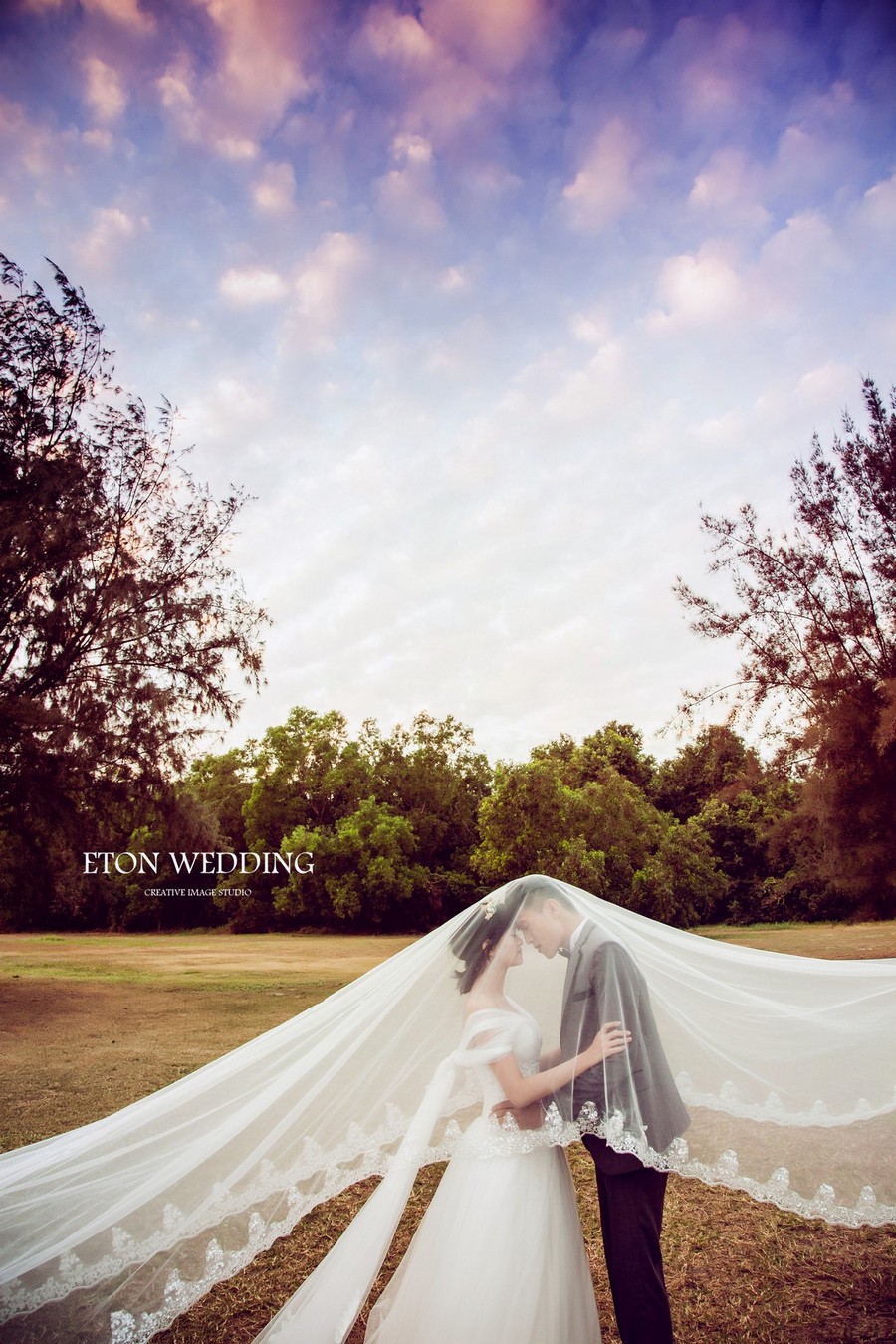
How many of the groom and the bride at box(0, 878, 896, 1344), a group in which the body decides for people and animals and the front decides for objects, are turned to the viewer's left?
1

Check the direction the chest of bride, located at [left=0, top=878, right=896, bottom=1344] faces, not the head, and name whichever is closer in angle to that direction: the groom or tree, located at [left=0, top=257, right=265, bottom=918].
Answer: the groom

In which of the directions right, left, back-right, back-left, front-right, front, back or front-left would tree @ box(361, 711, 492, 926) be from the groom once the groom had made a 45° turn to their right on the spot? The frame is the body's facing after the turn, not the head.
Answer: front-right

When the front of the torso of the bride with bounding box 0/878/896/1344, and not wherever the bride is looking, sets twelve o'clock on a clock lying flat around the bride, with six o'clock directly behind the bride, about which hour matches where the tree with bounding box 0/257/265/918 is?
The tree is roughly at 8 o'clock from the bride.

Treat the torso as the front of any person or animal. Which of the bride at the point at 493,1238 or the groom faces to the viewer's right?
the bride

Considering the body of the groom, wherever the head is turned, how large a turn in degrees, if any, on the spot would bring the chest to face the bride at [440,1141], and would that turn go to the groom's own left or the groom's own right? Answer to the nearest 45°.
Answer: approximately 45° to the groom's own right

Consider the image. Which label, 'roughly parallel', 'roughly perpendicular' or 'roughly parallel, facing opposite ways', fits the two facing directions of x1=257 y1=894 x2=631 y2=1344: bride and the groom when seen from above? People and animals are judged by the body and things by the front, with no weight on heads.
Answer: roughly parallel, facing opposite ways

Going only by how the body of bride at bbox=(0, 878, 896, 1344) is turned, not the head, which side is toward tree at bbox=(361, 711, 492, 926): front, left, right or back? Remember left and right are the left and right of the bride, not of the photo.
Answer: left

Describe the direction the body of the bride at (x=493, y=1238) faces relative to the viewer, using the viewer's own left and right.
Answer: facing to the right of the viewer

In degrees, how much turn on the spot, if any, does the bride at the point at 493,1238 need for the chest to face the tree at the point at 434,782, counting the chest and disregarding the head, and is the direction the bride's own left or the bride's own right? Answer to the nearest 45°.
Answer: approximately 90° to the bride's own left

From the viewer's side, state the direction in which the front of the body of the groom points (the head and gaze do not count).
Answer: to the viewer's left

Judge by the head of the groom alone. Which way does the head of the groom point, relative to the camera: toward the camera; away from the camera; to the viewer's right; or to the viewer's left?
to the viewer's left

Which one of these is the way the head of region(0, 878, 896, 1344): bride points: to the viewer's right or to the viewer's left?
to the viewer's right

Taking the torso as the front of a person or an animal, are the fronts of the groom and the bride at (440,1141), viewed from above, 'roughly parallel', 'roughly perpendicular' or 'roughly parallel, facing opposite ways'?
roughly parallel, facing opposite ways
